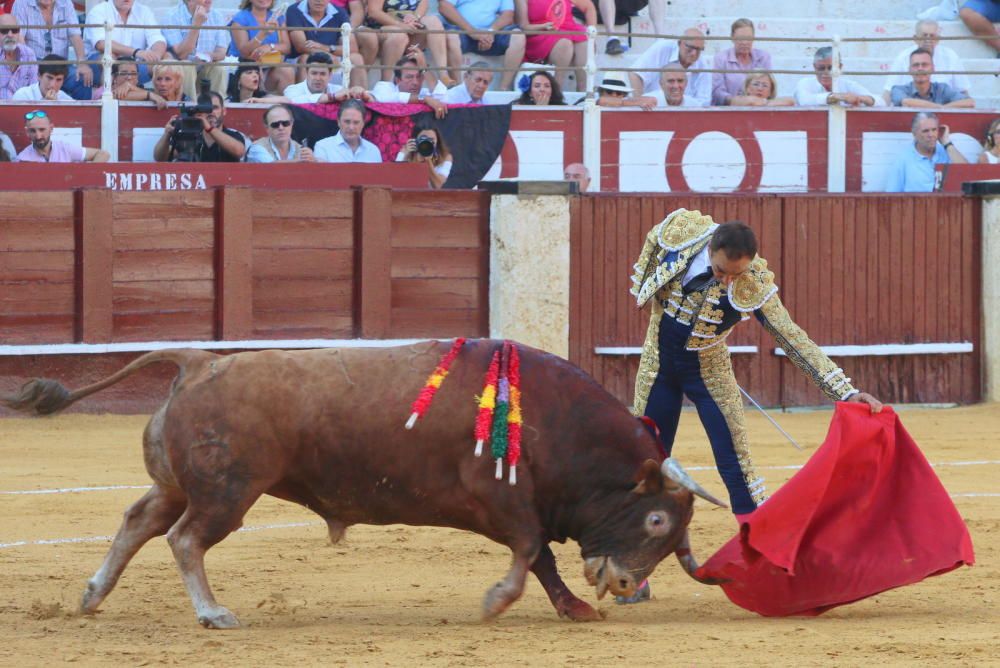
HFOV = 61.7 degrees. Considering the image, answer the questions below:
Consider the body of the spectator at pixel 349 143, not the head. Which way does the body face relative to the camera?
toward the camera

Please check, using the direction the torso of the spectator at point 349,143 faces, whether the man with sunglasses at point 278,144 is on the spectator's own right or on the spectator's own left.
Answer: on the spectator's own right

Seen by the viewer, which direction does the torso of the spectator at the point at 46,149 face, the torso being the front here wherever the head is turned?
toward the camera

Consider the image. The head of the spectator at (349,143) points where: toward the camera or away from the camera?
toward the camera

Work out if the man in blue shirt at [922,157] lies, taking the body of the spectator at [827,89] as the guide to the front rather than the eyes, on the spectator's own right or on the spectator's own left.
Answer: on the spectator's own left

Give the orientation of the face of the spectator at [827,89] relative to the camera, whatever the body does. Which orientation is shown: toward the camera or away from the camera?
toward the camera

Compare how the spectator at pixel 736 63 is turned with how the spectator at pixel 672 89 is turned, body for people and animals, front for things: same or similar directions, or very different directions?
same or similar directions

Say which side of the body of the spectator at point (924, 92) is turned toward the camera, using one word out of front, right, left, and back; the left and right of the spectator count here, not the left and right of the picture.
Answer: front

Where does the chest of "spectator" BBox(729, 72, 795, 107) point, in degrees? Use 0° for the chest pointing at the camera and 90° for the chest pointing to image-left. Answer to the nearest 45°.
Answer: approximately 0°

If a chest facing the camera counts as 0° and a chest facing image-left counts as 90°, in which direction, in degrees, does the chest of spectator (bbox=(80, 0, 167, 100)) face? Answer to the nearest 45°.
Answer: approximately 0°

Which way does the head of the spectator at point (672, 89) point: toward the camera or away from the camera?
toward the camera

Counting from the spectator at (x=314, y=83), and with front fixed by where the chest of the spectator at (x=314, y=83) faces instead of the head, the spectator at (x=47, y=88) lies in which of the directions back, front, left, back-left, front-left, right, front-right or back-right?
right

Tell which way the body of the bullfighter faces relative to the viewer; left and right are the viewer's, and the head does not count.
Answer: facing the viewer

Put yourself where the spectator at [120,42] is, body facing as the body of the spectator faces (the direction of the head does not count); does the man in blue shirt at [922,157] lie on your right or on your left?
on your left
